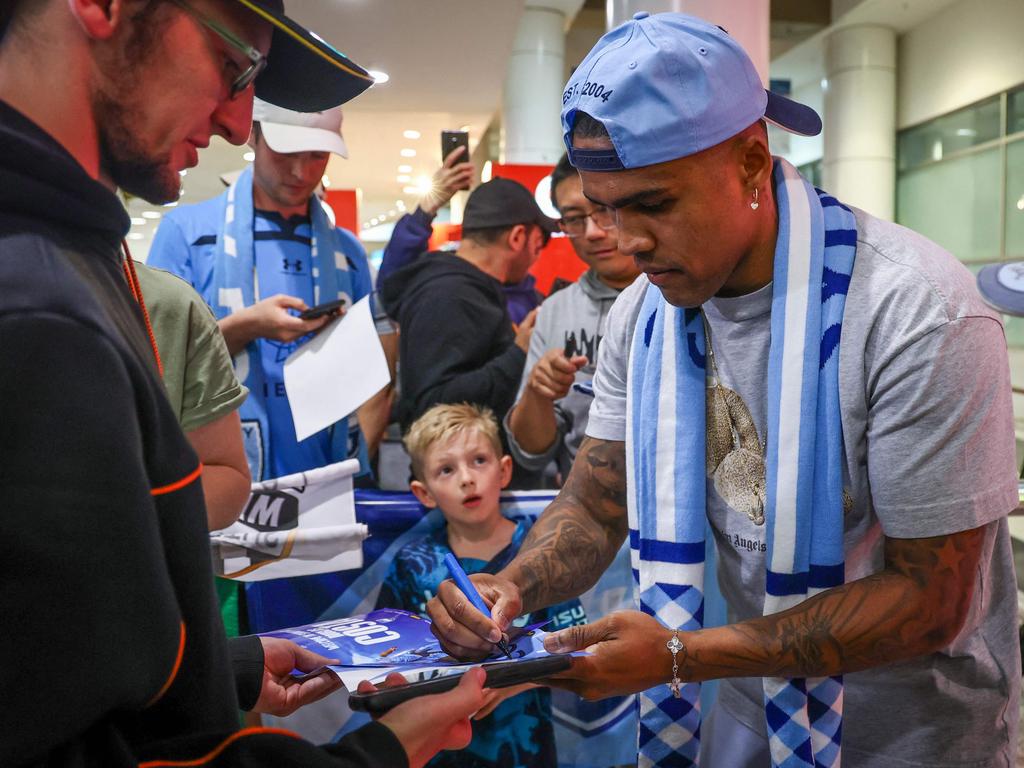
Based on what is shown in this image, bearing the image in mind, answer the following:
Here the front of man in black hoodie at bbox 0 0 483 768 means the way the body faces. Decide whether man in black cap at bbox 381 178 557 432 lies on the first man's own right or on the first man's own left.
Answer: on the first man's own left

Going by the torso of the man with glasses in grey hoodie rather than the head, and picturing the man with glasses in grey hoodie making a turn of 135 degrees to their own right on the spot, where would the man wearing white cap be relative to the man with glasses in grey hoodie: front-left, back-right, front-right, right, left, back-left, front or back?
front-left

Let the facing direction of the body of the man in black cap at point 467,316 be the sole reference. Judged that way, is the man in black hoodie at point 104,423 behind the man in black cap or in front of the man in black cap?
behind

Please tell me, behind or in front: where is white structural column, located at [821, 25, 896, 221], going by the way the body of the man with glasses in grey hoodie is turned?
behind

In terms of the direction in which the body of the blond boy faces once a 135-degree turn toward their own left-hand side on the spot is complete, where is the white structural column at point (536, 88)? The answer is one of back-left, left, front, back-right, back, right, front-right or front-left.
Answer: front-left

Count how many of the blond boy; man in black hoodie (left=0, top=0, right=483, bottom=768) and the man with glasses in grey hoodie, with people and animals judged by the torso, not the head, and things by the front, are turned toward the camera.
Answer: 2

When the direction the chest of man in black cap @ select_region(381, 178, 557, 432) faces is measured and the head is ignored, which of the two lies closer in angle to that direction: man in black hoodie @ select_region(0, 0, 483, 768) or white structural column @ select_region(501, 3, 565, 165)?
the white structural column

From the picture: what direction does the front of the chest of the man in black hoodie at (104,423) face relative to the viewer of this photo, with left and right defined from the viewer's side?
facing to the right of the viewer

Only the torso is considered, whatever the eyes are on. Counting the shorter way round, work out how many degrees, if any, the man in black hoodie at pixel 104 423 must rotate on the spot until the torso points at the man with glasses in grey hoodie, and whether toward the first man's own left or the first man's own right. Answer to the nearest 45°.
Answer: approximately 45° to the first man's own left
